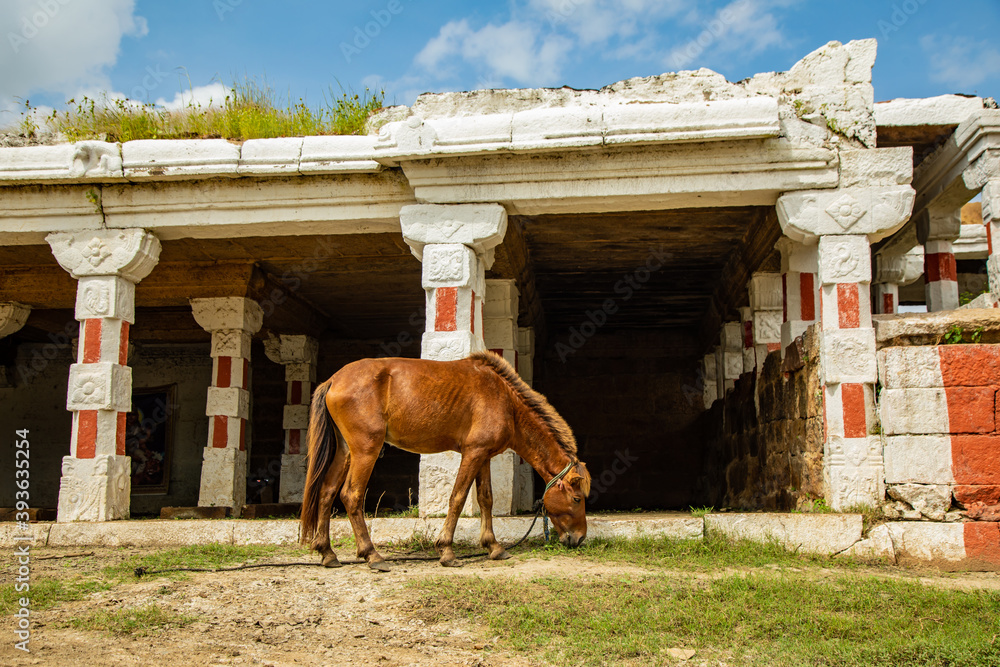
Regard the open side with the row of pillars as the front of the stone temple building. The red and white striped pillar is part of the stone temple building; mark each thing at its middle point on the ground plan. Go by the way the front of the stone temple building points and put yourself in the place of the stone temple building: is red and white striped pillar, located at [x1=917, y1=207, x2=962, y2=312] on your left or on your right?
on your left

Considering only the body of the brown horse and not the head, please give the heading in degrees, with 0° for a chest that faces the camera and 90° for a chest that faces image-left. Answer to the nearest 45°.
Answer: approximately 270°

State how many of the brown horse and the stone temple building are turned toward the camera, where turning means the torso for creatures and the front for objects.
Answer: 1

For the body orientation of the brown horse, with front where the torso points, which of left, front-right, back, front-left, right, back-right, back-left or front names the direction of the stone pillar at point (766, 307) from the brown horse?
front-left

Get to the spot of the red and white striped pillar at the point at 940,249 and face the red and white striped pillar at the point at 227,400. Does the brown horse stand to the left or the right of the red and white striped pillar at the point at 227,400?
left

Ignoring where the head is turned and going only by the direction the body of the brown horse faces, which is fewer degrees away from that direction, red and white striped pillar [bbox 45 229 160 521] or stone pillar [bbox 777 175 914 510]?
the stone pillar

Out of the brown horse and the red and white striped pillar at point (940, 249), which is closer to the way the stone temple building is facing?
the brown horse

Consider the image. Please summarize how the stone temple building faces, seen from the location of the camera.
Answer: facing the viewer

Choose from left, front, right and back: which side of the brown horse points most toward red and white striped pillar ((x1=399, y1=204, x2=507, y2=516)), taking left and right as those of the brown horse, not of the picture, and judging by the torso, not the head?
left

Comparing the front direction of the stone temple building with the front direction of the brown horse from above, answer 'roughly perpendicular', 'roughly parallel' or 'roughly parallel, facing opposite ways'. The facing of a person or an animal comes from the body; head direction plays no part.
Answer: roughly perpendicular

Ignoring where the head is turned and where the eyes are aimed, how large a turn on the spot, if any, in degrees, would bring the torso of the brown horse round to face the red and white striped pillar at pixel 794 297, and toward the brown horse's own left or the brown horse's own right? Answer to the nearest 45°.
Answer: approximately 45° to the brown horse's own left
